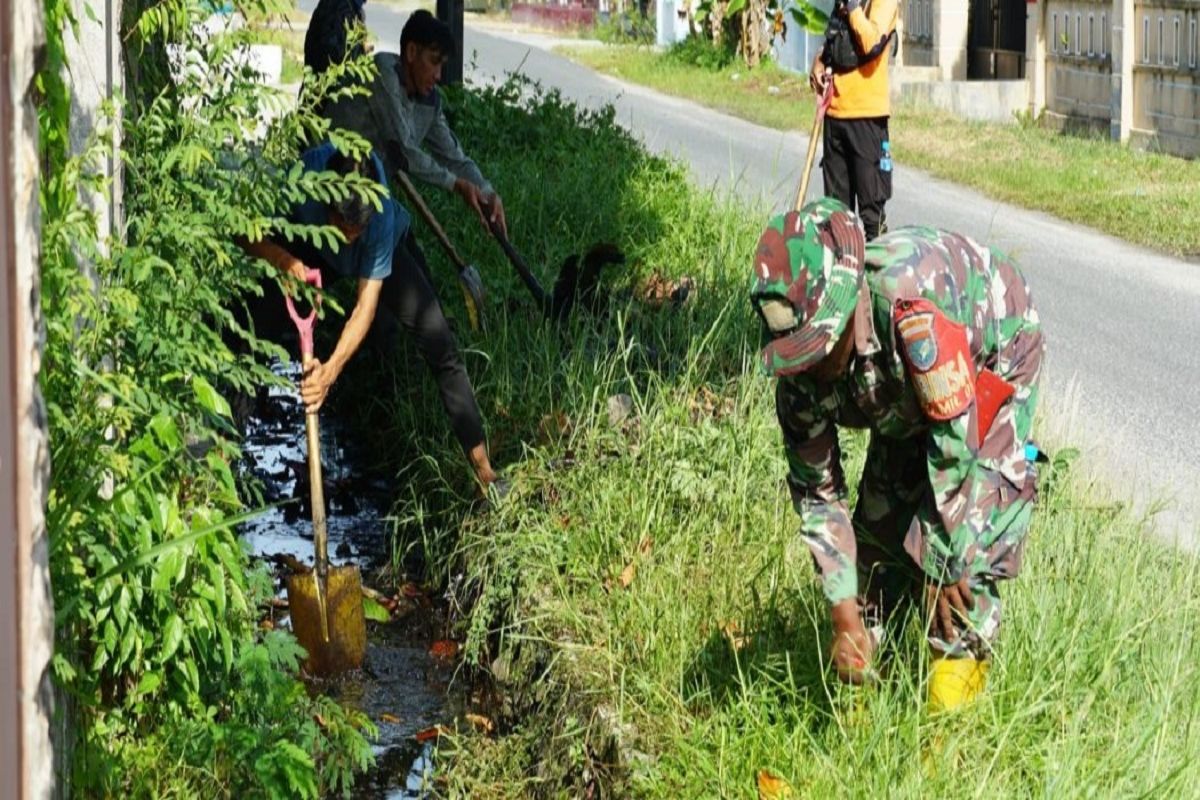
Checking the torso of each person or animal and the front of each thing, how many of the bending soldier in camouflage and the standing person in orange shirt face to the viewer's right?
0

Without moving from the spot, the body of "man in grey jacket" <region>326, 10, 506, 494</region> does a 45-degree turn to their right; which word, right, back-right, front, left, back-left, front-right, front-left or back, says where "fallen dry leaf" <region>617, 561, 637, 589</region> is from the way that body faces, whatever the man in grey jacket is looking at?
front

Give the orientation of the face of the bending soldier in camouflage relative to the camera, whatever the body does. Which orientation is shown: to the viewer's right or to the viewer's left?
to the viewer's left

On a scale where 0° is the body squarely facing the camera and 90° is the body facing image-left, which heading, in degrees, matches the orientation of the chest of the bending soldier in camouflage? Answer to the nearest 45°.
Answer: approximately 45°

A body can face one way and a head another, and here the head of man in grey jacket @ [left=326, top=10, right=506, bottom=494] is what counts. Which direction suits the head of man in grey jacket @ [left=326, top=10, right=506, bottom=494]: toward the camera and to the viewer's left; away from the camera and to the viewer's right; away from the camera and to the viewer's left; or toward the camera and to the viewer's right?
toward the camera and to the viewer's right

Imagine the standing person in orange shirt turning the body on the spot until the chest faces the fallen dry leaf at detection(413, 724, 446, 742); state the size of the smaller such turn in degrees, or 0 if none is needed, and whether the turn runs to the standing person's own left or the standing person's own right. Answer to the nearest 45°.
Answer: approximately 45° to the standing person's own left

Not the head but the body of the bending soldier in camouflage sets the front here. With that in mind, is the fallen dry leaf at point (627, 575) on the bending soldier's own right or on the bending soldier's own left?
on the bending soldier's own right

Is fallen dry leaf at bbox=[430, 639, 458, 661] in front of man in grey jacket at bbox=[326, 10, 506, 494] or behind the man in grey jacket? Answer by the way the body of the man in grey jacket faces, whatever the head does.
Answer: in front

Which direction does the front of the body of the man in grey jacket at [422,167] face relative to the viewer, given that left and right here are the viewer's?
facing the viewer and to the right of the viewer

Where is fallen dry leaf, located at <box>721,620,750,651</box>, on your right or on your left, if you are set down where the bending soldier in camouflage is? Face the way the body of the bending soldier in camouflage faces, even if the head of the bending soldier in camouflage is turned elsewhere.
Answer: on your right
